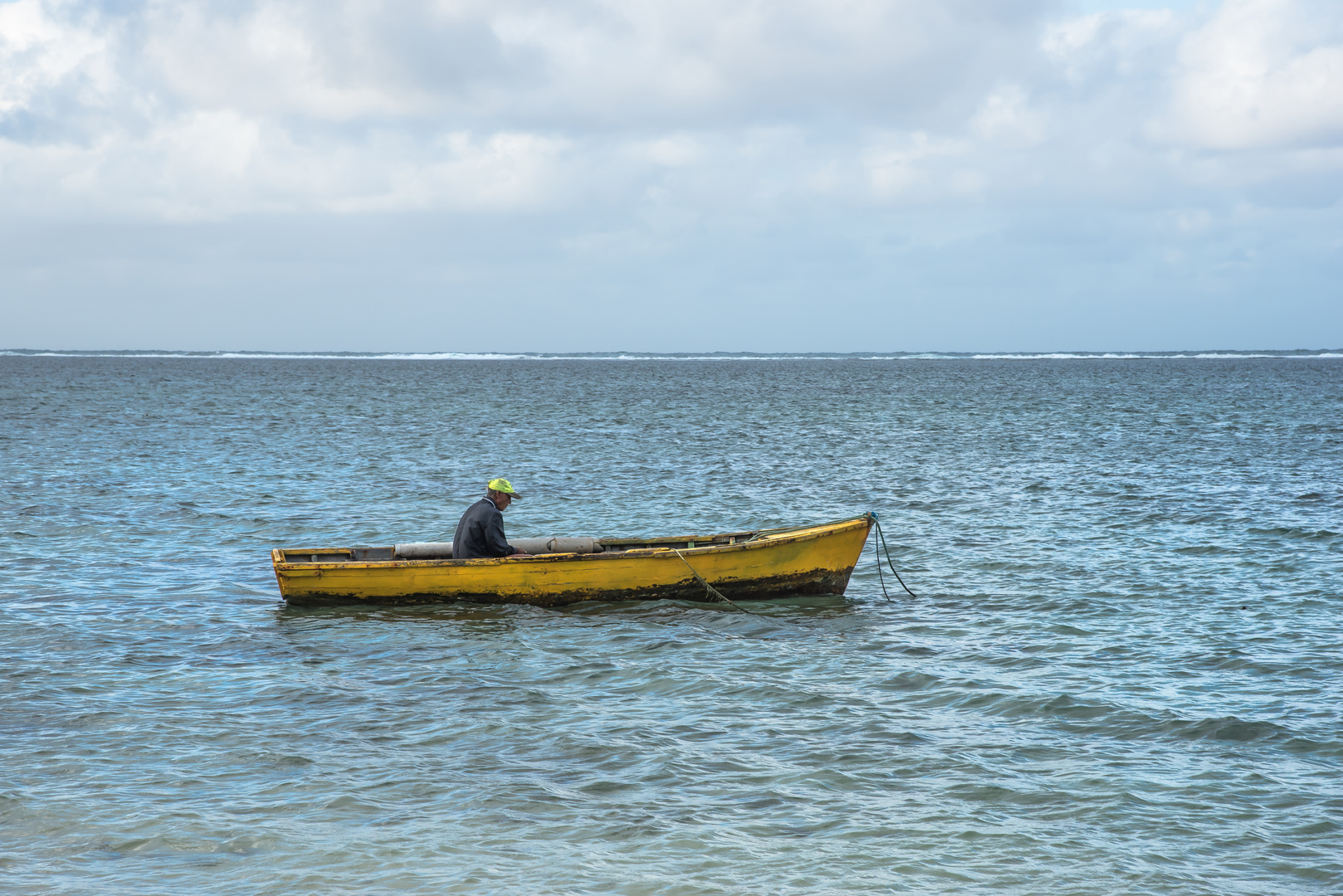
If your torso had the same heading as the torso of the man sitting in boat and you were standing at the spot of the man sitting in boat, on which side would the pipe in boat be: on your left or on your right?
on your left

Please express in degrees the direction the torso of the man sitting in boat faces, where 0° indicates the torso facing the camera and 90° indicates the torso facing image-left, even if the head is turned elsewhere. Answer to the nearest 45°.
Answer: approximately 270°

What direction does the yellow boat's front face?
to the viewer's right

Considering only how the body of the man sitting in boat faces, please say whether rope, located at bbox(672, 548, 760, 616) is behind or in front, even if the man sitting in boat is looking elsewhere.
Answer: in front

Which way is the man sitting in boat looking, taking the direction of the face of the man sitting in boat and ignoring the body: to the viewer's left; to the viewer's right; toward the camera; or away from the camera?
to the viewer's right
